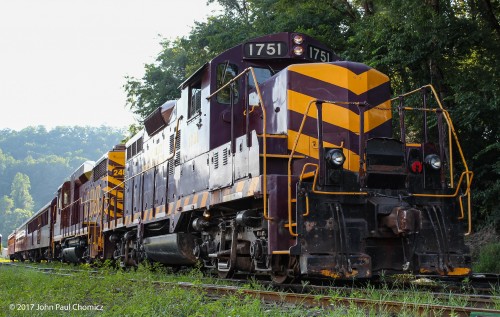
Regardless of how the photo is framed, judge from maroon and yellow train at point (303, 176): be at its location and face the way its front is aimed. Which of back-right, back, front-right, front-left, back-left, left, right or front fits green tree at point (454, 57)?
left

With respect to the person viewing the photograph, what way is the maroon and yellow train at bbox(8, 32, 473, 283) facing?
facing the viewer and to the right of the viewer
